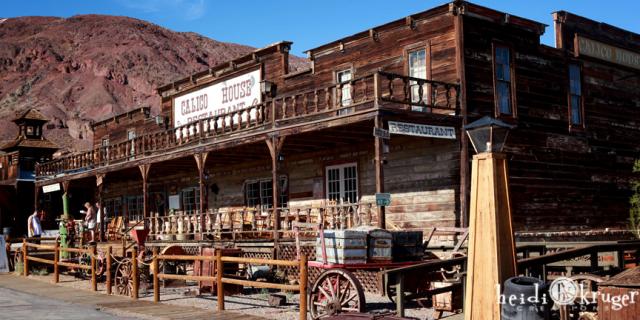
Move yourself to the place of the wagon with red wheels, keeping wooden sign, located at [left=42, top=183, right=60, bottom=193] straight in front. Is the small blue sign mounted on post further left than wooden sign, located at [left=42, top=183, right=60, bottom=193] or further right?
right

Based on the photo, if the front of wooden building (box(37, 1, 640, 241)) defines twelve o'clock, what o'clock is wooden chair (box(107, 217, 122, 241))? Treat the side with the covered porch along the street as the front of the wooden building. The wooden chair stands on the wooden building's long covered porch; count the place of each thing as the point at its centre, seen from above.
The wooden chair is roughly at 3 o'clock from the wooden building.

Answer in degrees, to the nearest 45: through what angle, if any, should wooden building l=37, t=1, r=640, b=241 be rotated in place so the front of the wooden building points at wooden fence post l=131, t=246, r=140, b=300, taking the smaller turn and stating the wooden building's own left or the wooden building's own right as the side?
0° — it already faces it

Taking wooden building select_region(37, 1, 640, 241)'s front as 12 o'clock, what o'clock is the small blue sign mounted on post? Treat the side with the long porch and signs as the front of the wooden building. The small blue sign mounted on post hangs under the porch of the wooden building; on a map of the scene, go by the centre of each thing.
The small blue sign mounted on post is roughly at 11 o'clock from the wooden building.

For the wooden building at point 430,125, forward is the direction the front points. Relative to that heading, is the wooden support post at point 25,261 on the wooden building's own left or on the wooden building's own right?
on the wooden building's own right

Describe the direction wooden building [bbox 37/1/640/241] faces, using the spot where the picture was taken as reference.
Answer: facing the viewer and to the left of the viewer

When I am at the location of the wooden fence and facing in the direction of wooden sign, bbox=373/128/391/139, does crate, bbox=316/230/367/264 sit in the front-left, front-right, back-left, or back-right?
front-right

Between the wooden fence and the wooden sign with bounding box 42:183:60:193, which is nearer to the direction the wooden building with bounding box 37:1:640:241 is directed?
the wooden fence

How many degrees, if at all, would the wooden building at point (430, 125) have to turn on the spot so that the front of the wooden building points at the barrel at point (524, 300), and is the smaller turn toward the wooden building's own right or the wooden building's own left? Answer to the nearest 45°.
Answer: approximately 45° to the wooden building's own left

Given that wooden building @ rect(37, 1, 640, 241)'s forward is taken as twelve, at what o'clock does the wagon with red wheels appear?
The wagon with red wheels is roughly at 11 o'clock from the wooden building.

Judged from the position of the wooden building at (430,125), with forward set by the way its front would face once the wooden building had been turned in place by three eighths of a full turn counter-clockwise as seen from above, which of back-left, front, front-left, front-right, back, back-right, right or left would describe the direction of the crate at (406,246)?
right
